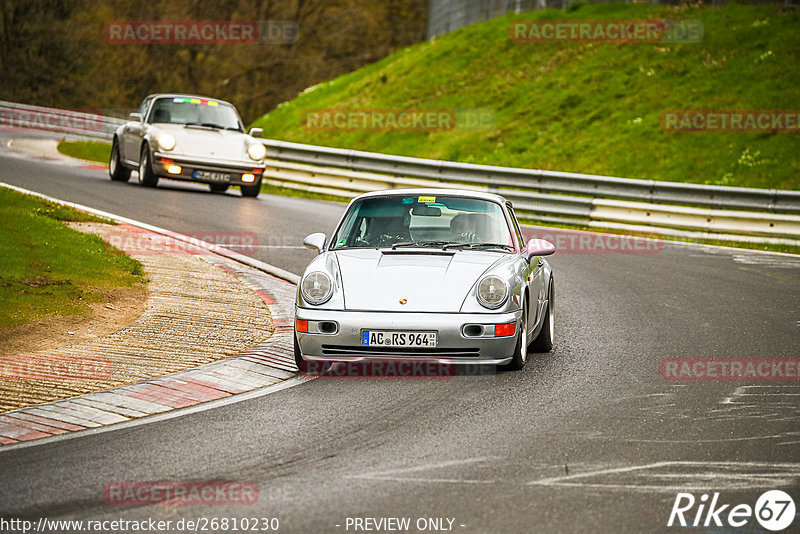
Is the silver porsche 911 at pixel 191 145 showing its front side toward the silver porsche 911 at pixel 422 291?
yes

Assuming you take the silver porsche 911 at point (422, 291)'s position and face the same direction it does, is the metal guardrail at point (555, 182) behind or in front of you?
behind

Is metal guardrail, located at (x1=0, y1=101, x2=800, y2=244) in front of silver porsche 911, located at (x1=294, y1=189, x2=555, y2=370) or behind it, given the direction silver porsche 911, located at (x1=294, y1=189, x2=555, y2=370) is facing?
behind

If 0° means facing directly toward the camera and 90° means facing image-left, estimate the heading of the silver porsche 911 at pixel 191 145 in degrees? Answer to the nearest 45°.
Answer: approximately 0°

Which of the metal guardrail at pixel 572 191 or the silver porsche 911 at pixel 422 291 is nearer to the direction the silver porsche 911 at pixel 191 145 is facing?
the silver porsche 911

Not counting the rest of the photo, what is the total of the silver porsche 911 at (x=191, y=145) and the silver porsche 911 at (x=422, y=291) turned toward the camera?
2

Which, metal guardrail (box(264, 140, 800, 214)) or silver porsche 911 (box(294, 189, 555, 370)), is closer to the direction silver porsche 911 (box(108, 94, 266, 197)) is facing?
the silver porsche 911

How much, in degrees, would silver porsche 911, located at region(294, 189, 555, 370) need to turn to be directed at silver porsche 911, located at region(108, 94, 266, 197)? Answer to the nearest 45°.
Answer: approximately 180°
